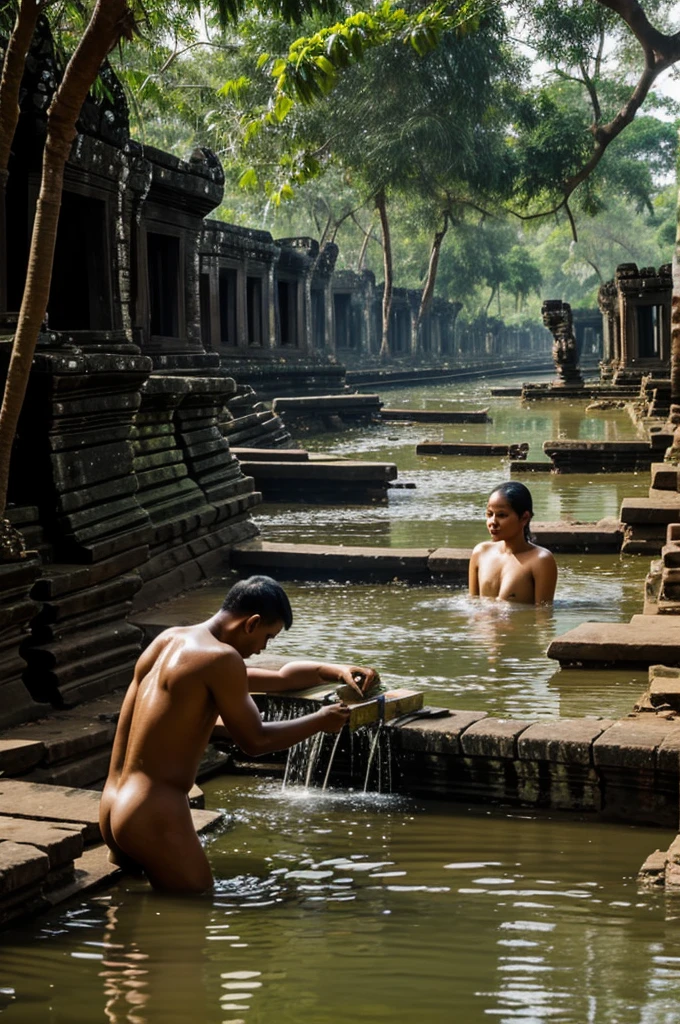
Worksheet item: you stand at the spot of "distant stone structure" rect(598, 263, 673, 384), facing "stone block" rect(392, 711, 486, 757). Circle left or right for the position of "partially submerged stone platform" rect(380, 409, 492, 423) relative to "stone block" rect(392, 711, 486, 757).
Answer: right

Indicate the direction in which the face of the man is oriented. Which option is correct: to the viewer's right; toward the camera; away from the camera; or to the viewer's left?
to the viewer's right

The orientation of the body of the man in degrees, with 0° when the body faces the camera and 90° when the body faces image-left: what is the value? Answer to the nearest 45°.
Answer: approximately 225°

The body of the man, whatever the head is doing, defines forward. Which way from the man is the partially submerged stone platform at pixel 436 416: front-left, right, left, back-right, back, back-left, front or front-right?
front-left

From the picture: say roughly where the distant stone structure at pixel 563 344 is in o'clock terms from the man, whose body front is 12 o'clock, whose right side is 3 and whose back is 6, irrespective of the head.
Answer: The distant stone structure is roughly at 11 o'clock from the man.

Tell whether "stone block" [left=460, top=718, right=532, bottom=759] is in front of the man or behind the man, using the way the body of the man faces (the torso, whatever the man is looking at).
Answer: in front

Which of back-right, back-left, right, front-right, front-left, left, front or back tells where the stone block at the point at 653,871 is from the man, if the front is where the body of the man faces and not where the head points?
front-right

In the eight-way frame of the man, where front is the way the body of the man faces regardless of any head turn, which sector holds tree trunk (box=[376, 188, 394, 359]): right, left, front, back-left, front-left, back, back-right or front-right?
front-left

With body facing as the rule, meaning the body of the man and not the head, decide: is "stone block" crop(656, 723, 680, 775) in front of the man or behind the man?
in front

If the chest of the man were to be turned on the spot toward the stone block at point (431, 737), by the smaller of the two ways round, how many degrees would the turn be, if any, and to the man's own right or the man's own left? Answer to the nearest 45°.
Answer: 0° — they already face it
